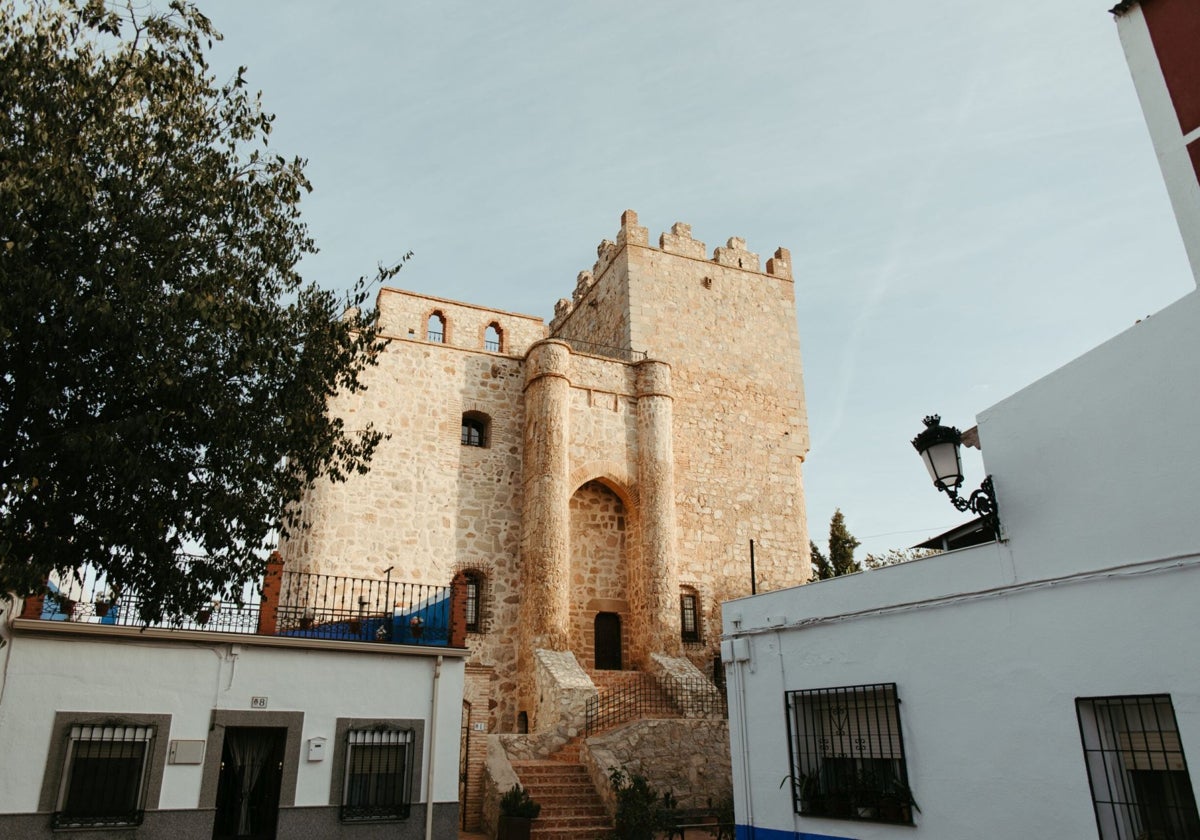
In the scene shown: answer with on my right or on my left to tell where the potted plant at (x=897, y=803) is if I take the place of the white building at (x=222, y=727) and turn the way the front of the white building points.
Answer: on my left

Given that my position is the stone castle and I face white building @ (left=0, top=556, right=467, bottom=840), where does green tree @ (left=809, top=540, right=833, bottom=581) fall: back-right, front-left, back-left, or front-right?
back-left

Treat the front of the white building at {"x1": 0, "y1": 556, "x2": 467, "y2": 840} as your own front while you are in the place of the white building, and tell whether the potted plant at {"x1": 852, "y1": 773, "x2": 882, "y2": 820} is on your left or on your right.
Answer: on your left

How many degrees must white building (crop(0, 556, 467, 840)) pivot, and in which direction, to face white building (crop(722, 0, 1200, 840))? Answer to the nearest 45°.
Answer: approximately 45° to its left

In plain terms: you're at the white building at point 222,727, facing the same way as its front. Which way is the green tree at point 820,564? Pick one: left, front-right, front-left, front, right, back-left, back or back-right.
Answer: back-left

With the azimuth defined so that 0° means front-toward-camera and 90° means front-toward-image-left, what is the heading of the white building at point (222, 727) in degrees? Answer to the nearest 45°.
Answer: approximately 0°

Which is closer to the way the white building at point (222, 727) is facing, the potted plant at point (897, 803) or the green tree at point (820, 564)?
the potted plant

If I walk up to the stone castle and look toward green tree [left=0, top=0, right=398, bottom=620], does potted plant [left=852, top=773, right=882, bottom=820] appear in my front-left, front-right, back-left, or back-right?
front-left

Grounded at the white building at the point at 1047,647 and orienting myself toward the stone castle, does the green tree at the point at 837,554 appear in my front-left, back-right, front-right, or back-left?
front-right

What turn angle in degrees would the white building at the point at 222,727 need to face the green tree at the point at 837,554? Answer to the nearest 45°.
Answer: approximately 135° to its left
